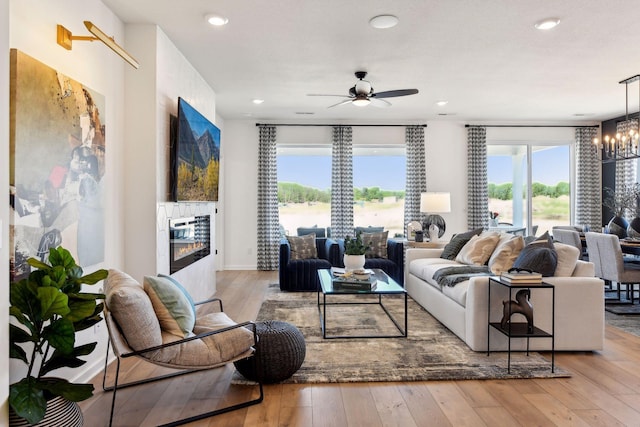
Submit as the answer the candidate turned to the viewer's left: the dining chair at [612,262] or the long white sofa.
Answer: the long white sofa

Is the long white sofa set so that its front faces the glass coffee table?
yes

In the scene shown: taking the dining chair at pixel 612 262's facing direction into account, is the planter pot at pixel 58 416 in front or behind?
behind

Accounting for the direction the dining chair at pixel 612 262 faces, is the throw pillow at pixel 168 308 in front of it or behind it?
behind

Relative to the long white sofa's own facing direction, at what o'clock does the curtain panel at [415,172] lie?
The curtain panel is roughly at 2 o'clock from the long white sofa.

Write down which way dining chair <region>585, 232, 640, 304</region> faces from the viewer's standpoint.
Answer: facing away from the viewer and to the right of the viewer

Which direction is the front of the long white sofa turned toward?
to the viewer's left

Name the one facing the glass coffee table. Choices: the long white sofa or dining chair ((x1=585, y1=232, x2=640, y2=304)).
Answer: the long white sofa

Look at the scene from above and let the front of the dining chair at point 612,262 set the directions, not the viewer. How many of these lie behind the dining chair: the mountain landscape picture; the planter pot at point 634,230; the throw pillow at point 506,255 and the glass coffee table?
3

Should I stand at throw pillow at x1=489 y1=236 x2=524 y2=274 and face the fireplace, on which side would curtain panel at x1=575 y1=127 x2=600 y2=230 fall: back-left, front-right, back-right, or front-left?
back-right

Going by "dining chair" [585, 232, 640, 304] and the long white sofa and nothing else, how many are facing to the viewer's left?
1

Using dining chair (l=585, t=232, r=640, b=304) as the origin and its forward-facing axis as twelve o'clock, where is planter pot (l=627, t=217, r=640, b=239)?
The planter pot is roughly at 11 o'clock from the dining chair.

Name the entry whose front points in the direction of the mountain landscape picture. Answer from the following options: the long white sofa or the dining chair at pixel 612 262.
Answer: the long white sofa

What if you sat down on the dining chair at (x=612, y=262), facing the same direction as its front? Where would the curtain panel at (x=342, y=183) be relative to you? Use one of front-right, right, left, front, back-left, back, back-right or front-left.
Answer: back-left

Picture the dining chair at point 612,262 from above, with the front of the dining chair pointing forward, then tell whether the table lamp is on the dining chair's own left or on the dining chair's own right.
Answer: on the dining chair's own left
